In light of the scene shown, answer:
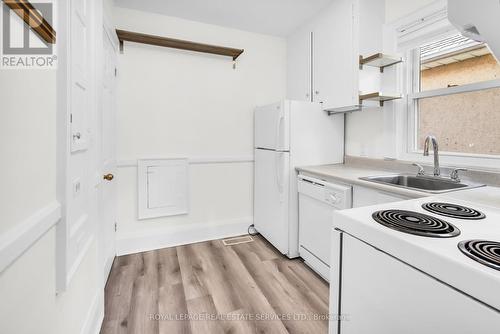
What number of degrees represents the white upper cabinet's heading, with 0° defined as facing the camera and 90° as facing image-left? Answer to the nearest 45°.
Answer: approximately 45°

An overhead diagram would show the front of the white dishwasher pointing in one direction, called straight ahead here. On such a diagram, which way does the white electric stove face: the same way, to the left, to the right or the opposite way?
to the right

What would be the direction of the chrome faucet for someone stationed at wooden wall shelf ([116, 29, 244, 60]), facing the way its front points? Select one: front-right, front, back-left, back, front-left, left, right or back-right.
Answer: front-left

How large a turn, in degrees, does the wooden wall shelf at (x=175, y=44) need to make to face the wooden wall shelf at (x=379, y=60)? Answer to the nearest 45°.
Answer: approximately 45° to its left

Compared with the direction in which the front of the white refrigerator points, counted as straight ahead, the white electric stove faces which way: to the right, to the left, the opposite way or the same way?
to the right

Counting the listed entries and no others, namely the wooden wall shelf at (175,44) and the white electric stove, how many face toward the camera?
1

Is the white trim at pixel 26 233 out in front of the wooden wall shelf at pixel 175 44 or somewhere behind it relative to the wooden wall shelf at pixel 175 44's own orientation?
in front

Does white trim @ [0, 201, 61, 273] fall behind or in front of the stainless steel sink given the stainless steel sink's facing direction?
in front
